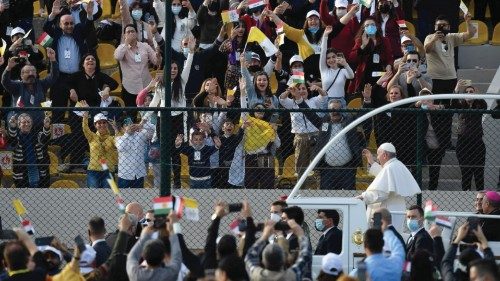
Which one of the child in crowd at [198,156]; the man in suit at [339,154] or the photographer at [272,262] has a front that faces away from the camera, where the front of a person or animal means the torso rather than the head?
the photographer

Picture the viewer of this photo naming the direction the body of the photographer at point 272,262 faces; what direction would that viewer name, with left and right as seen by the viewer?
facing away from the viewer

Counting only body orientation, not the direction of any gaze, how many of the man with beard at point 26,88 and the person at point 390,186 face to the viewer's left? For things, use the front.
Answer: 1

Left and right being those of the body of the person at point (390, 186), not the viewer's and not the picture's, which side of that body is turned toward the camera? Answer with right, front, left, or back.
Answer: left

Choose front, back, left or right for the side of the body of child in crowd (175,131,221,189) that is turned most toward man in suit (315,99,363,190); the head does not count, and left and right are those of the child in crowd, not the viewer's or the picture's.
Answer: left

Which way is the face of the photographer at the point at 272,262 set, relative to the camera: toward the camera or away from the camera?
away from the camera
